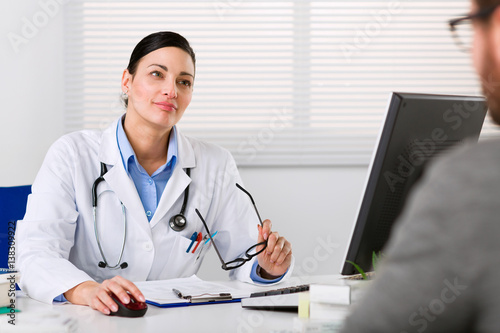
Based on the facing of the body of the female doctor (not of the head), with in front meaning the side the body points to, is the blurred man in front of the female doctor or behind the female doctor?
in front

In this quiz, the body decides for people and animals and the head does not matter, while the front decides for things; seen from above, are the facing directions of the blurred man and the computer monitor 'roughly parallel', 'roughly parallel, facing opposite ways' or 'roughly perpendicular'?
roughly parallel

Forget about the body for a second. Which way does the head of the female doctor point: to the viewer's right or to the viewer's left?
to the viewer's right

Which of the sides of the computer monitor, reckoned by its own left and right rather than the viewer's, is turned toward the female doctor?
front

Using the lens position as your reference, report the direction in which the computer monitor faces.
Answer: facing away from the viewer and to the left of the viewer

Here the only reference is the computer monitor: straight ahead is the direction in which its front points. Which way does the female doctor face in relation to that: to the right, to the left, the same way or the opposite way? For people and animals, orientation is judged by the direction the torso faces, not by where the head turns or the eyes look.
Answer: the opposite way

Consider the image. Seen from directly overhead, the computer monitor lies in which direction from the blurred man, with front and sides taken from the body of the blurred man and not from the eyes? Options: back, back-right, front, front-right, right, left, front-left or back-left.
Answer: front-right

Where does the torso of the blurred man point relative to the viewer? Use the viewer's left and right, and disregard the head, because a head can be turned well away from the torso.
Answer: facing away from the viewer and to the left of the viewer

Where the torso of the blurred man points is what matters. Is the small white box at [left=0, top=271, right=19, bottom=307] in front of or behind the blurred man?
in front
